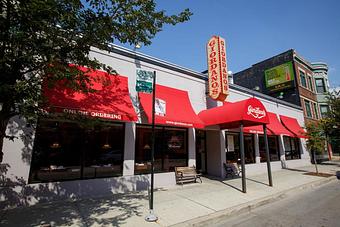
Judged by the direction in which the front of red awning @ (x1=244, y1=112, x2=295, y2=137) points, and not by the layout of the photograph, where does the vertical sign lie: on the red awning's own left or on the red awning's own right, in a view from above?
on the red awning's own right

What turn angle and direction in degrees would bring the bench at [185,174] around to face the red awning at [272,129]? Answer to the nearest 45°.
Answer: approximately 90° to its left

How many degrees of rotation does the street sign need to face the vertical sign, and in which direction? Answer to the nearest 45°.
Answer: approximately 135° to its left

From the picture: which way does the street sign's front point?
toward the camera

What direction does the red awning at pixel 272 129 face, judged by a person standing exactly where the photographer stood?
facing the viewer and to the right of the viewer

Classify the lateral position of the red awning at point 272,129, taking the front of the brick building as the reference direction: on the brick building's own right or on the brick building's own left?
on the brick building's own right

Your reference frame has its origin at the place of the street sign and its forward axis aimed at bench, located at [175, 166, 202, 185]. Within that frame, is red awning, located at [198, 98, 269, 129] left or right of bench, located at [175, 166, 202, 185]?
right

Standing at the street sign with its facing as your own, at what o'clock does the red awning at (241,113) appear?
The red awning is roughly at 8 o'clock from the street sign.

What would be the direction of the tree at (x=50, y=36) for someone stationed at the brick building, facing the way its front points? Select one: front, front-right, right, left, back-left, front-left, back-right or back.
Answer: front-right

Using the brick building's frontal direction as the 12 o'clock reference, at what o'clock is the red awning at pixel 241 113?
The red awning is roughly at 2 o'clock from the brick building.

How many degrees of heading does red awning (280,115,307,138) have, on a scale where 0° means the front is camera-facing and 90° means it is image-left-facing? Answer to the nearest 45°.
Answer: approximately 315°

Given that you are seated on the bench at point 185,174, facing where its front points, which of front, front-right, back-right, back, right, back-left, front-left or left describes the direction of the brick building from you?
left

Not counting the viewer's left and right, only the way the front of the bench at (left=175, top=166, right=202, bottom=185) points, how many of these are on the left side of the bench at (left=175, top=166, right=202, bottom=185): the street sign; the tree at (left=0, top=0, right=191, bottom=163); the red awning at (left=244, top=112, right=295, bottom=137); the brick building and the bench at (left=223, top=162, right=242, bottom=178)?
3

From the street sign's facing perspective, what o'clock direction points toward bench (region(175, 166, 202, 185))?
The bench is roughly at 7 o'clock from the street sign.

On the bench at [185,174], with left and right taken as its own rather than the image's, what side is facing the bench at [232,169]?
left
